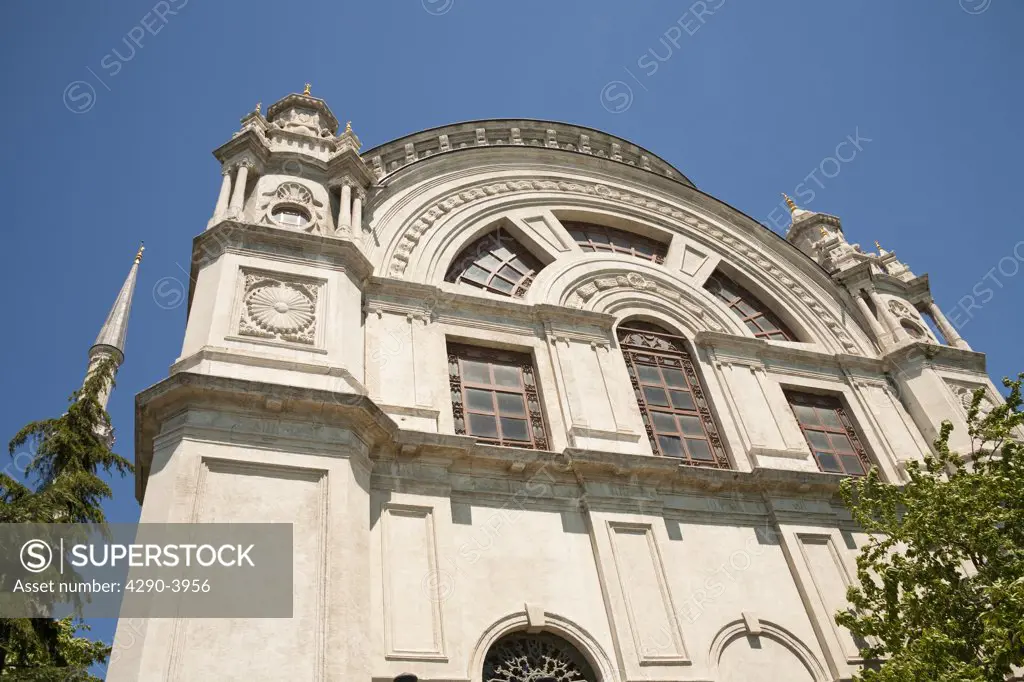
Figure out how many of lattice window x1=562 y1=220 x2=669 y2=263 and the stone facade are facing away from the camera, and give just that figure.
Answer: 0

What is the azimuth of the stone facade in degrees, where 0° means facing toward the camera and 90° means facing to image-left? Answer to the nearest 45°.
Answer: approximately 315°

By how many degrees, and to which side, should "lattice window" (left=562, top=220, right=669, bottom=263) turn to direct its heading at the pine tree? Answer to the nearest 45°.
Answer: approximately 90° to its right

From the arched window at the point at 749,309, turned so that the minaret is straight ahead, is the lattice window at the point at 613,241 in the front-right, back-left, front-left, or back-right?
front-left

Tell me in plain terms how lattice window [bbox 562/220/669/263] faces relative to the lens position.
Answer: facing the viewer and to the right of the viewer

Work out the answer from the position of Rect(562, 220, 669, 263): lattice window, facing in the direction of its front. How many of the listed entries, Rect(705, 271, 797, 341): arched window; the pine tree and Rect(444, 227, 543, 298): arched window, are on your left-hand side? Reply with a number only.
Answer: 1

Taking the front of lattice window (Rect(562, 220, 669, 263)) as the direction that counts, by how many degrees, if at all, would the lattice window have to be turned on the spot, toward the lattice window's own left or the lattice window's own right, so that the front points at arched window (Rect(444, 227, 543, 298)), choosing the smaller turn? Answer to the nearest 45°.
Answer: approximately 90° to the lattice window's own right
